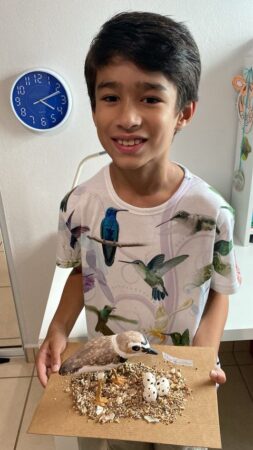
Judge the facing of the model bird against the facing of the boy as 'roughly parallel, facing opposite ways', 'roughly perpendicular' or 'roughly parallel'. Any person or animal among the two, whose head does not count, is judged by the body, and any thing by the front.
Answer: roughly perpendicular

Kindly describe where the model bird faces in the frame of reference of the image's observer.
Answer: facing to the right of the viewer

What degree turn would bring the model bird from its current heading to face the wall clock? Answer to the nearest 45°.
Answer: approximately 90° to its left
